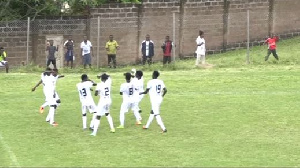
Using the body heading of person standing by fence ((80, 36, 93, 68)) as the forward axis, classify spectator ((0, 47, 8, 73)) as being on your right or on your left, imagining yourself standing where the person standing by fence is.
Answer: on your right

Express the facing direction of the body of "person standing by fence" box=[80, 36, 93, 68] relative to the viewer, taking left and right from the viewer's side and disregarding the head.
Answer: facing the viewer

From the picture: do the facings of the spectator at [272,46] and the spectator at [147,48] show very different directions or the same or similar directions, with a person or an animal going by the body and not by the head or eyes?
same or similar directions

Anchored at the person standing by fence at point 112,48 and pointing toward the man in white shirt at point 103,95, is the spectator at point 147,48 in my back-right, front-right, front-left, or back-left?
back-left

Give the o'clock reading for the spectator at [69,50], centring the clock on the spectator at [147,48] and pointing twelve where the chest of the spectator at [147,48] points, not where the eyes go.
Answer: the spectator at [69,50] is roughly at 3 o'clock from the spectator at [147,48].

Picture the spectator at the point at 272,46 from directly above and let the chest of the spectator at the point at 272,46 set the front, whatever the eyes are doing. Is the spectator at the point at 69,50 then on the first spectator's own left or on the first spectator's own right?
on the first spectator's own right

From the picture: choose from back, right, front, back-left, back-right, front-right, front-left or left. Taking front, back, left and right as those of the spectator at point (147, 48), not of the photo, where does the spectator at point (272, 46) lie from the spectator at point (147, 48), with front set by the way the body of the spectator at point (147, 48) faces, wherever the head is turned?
left

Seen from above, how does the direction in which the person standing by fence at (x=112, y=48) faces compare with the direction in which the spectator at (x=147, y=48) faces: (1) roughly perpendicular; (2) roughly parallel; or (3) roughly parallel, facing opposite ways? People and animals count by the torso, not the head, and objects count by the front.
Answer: roughly parallel

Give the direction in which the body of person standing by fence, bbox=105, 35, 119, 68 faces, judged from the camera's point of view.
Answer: toward the camera

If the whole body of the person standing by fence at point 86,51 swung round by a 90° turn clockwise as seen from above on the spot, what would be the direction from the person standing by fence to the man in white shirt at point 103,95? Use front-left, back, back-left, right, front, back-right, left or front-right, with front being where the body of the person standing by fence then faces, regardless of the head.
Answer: left
